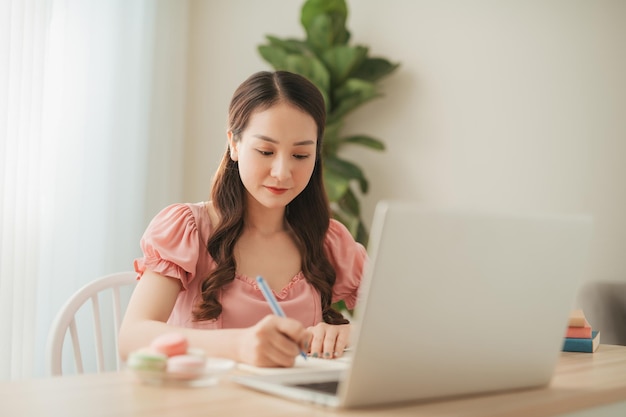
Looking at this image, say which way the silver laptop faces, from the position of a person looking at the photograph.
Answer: facing away from the viewer and to the left of the viewer

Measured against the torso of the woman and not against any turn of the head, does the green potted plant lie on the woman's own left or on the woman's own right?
on the woman's own left

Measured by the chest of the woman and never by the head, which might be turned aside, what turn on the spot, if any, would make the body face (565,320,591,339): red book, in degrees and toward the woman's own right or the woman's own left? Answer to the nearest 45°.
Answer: approximately 45° to the woman's own left

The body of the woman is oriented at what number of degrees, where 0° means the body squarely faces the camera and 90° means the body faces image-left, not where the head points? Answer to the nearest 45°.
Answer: approximately 315°

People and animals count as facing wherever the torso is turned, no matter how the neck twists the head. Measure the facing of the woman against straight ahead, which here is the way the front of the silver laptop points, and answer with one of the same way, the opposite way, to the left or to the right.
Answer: the opposite way
